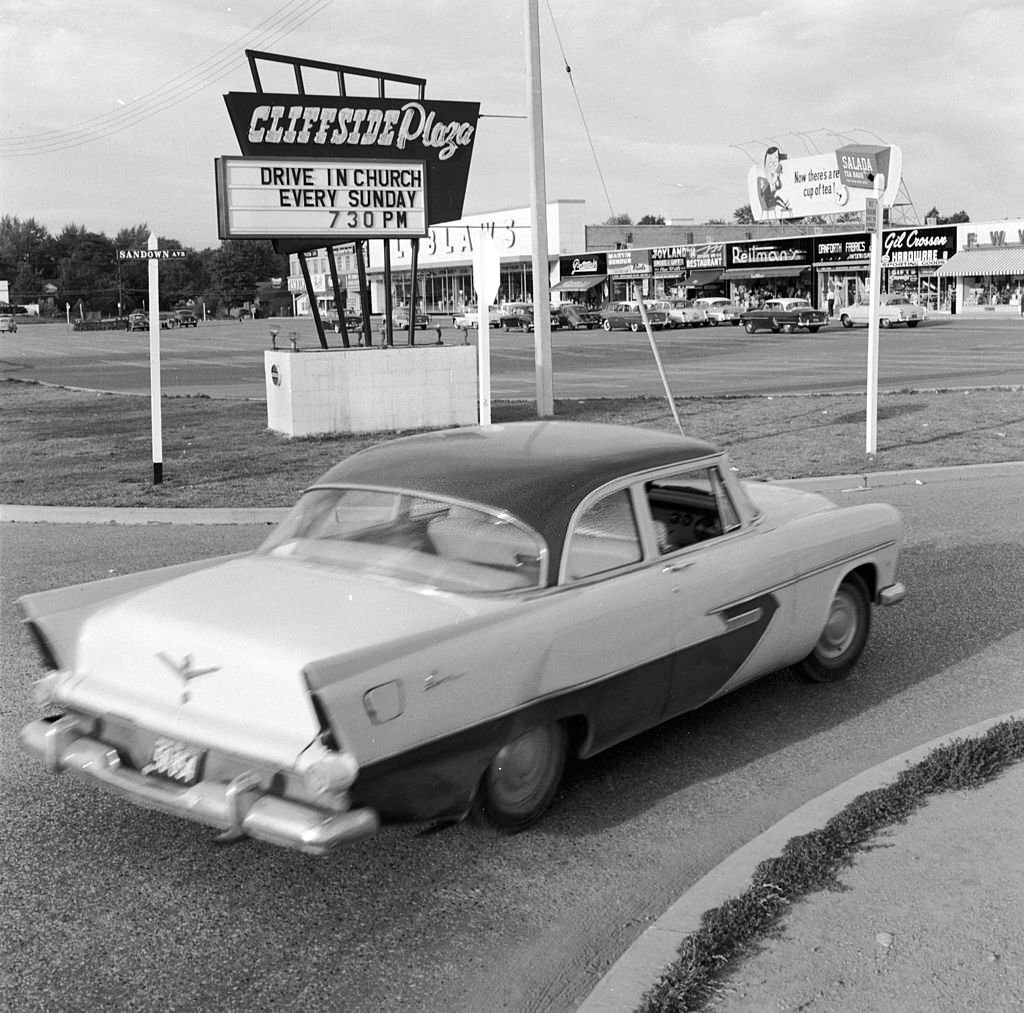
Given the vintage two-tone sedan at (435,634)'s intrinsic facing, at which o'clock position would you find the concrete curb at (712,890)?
The concrete curb is roughly at 3 o'clock from the vintage two-tone sedan.

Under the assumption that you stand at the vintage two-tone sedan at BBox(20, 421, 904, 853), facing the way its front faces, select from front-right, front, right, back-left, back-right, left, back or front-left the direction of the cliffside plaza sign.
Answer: front-left

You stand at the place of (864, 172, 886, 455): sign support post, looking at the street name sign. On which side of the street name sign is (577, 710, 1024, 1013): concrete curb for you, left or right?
left

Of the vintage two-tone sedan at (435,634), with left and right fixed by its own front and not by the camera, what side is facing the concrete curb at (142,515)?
left

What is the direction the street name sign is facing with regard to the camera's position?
facing the viewer

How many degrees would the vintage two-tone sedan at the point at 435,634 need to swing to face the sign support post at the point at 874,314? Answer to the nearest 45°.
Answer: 0° — it already faces it

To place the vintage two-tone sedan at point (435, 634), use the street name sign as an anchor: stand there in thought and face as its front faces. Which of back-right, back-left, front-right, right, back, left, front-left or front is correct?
front

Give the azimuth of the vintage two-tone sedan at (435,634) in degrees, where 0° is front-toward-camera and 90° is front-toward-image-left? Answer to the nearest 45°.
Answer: approximately 225°

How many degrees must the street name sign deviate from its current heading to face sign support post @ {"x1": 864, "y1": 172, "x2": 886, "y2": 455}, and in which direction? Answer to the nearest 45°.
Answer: approximately 90° to its left

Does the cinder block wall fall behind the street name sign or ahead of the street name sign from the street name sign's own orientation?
behind

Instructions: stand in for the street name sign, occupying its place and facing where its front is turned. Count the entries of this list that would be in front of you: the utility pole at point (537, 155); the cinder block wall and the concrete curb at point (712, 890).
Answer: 1

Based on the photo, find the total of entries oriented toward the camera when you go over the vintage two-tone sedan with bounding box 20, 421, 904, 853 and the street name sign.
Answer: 1

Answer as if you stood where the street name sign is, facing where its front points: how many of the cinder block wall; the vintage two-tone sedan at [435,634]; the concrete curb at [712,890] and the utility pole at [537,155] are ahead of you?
2

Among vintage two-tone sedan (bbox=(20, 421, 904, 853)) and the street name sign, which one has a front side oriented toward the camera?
the street name sign

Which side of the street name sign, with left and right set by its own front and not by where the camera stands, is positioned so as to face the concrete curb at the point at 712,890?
front

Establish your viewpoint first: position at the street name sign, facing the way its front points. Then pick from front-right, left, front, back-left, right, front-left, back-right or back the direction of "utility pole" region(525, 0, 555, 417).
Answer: back-left
